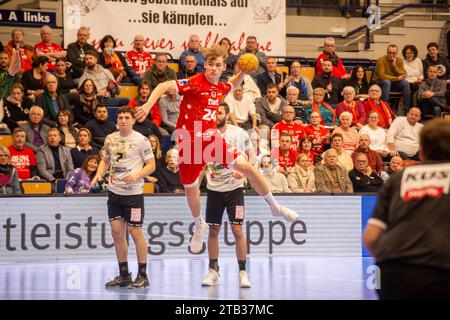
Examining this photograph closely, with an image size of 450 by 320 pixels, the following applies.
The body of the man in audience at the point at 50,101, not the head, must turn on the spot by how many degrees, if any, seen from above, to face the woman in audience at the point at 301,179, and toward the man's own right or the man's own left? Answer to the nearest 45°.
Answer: approximately 90° to the man's own left

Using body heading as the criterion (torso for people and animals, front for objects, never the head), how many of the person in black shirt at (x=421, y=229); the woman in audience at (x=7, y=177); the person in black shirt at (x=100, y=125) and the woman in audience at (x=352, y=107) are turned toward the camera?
3

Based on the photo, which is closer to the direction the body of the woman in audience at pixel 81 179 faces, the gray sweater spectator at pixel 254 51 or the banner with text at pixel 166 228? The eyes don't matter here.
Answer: the banner with text

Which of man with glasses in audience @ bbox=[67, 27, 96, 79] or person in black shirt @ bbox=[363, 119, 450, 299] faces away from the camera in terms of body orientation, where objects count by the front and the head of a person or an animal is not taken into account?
the person in black shirt

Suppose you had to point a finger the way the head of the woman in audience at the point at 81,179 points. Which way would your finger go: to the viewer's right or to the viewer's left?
to the viewer's right

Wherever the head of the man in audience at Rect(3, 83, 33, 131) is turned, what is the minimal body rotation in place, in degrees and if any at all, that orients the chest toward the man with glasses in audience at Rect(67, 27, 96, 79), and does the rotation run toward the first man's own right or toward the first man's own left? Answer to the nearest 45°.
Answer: approximately 135° to the first man's own left

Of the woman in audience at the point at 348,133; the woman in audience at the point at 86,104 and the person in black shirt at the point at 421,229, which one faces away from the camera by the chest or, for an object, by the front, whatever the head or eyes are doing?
the person in black shirt
